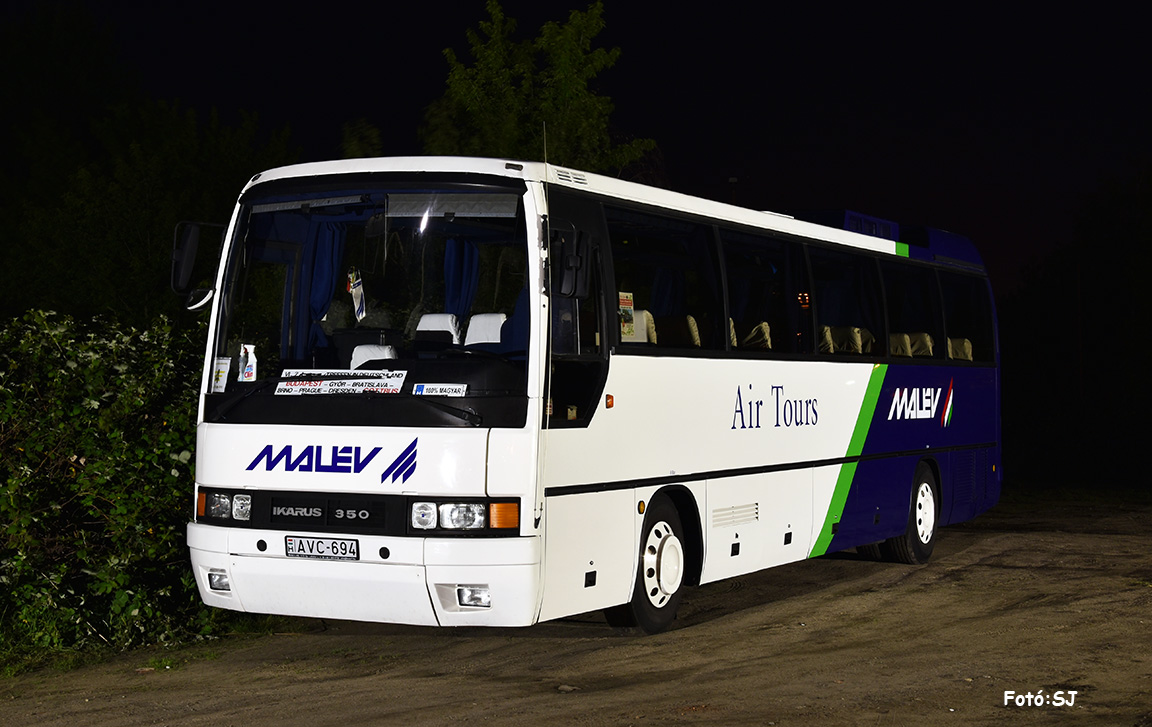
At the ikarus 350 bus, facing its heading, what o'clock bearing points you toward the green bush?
The green bush is roughly at 2 o'clock from the ikarus 350 bus.

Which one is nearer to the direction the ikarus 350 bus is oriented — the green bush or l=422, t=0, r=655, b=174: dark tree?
the green bush

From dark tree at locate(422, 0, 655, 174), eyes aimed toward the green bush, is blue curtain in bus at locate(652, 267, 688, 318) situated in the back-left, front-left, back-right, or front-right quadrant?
front-left

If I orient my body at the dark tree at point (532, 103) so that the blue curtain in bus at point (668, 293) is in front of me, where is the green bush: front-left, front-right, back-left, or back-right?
front-right

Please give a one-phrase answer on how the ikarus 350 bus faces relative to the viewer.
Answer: facing the viewer and to the left of the viewer

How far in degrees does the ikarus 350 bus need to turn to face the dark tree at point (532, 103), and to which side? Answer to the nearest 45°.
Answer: approximately 135° to its right
